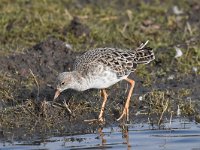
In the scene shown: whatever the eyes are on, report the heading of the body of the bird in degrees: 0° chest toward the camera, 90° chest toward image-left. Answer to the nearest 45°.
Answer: approximately 90°
